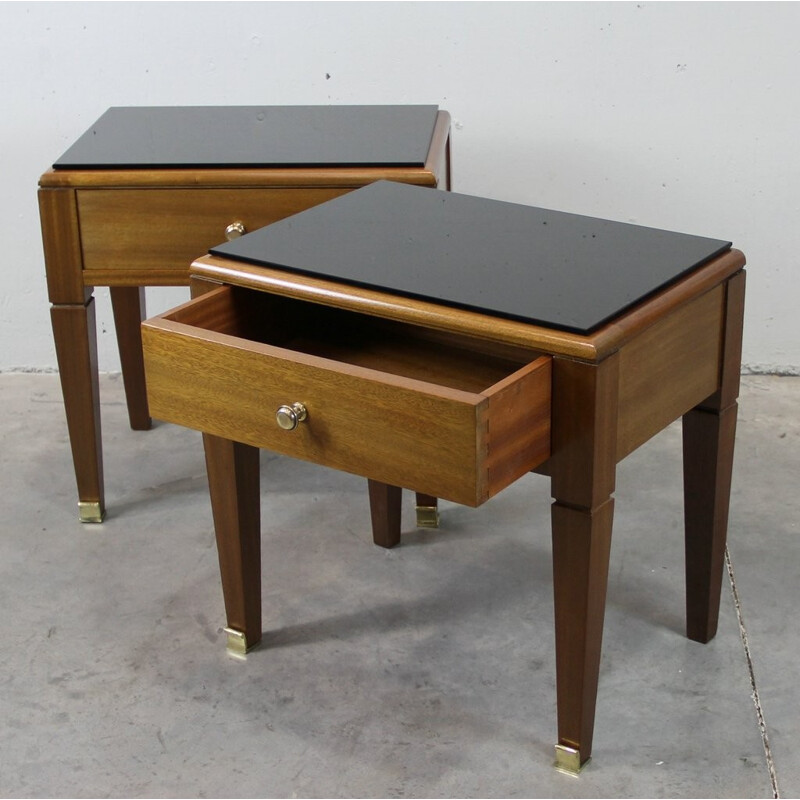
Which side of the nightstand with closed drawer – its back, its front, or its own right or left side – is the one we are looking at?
front

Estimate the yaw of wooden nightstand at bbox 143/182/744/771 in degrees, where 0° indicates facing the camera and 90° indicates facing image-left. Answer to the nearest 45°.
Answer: approximately 45°

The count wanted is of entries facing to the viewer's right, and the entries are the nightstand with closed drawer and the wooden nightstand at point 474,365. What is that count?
0

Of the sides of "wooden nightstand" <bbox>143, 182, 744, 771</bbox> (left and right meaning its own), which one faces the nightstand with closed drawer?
right

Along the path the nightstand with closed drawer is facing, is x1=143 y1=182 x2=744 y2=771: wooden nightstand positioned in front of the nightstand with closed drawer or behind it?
in front
